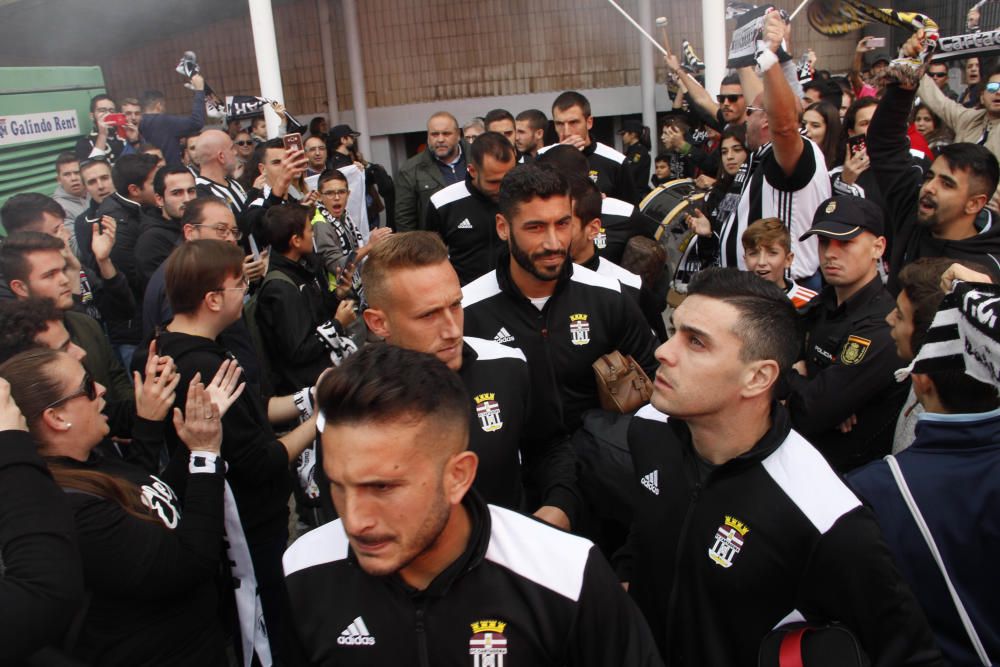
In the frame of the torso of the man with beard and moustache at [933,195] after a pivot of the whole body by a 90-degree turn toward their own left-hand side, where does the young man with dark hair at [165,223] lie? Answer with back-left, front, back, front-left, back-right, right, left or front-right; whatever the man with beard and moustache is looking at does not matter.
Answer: back-right

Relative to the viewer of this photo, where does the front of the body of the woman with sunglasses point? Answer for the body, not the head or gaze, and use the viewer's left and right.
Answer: facing to the right of the viewer

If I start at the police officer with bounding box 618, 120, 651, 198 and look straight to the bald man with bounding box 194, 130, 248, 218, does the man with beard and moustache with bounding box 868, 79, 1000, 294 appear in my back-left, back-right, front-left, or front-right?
front-left

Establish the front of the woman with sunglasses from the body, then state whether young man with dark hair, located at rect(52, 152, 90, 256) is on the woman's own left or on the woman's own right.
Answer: on the woman's own left

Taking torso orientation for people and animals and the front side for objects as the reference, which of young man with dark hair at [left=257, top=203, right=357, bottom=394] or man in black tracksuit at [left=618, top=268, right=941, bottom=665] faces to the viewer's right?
the young man with dark hair

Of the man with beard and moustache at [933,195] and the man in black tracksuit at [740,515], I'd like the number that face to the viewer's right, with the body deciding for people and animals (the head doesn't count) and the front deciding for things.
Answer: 0

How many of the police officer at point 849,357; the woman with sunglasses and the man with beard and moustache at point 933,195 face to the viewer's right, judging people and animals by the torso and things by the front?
1

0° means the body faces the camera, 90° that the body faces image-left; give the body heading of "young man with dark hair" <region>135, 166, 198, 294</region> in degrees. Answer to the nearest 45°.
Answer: approximately 315°

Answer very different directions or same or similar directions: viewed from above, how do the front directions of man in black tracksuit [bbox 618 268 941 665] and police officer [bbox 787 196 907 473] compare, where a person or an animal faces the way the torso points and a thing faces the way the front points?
same or similar directions

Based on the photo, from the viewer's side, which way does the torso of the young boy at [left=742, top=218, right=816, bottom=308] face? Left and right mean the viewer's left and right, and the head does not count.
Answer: facing the viewer and to the left of the viewer

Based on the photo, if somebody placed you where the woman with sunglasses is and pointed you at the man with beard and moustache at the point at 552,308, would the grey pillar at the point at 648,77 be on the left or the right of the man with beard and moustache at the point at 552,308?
left

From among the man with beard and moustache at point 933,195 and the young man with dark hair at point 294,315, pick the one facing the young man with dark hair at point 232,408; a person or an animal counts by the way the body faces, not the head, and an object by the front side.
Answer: the man with beard and moustache

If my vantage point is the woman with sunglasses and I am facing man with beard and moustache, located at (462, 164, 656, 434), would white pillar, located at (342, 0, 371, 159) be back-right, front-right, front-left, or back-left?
front-left
